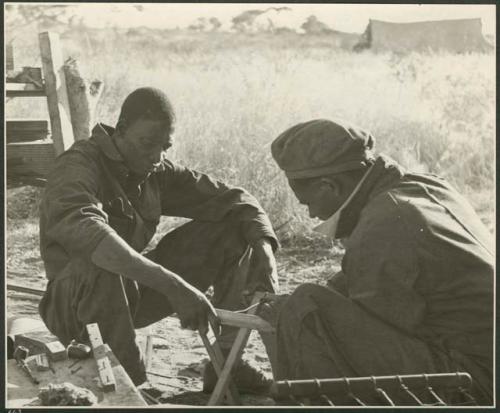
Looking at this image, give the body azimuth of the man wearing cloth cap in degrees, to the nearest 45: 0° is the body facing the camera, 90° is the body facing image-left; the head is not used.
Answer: approximately 90°

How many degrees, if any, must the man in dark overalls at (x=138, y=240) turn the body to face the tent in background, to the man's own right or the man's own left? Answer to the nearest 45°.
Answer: approximately 45° to the man's own left

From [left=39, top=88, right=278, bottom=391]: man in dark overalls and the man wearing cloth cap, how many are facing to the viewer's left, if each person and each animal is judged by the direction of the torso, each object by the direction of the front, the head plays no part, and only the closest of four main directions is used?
1

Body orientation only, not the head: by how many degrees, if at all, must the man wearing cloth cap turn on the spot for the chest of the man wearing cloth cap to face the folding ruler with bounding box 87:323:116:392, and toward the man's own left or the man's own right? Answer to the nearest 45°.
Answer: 0° — they already face it

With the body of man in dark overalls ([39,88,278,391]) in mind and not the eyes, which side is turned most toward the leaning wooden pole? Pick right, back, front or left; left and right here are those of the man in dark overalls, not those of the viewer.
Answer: back

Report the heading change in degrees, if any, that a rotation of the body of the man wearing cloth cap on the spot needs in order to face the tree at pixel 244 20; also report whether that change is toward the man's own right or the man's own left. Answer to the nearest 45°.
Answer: approximately 45° to the man's own right

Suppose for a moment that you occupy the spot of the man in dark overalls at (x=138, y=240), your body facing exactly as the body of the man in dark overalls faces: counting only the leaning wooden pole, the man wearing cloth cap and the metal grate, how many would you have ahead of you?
2

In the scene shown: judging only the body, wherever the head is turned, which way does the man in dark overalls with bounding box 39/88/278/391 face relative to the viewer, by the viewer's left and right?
facing the viewer and to the right of the viewer

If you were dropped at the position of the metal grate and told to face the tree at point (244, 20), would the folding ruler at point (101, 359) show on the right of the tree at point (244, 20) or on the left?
left

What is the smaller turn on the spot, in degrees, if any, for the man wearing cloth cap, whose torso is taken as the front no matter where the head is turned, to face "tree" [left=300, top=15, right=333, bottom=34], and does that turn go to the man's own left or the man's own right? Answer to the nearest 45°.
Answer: approximately 90° to the man's own right

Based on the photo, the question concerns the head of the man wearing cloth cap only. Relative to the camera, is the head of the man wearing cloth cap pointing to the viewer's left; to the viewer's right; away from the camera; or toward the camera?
to the viewer's left

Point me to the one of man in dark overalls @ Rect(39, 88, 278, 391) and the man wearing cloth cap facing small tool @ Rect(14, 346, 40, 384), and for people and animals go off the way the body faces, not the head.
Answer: the man wearing cloth cap

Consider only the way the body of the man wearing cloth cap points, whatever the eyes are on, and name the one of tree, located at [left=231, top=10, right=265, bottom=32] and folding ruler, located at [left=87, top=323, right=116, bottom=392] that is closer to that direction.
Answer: the folding ruler

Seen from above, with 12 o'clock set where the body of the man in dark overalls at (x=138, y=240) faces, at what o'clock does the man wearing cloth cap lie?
The man wearing cloth cap is roughly at 12 o'clock from the man in dark overalls.

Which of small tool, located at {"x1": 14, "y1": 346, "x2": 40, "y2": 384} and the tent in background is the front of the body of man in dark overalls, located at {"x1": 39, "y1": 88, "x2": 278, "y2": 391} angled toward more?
the tent in background
